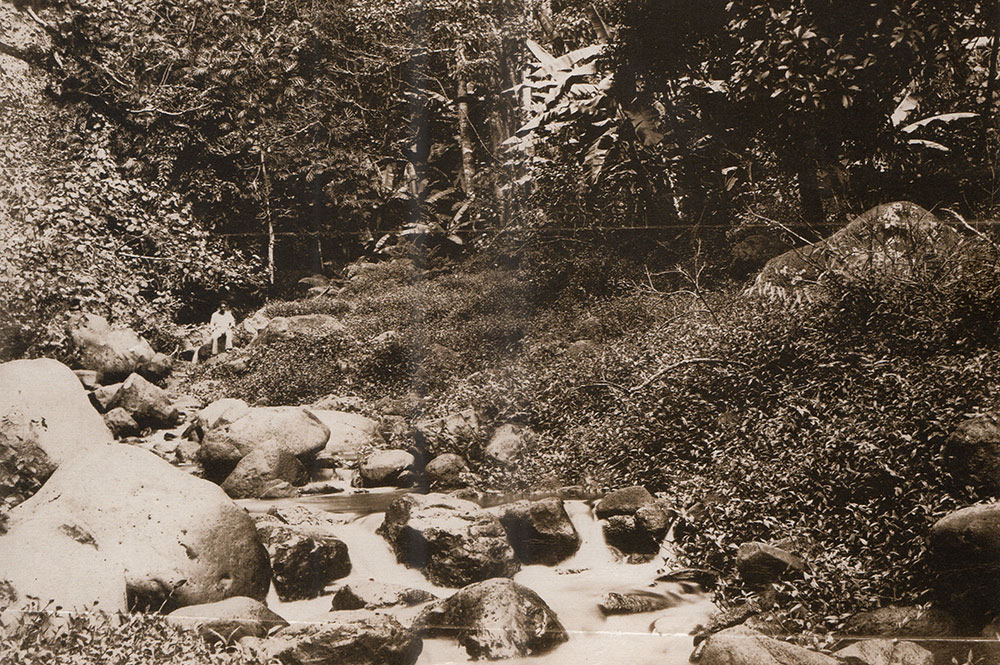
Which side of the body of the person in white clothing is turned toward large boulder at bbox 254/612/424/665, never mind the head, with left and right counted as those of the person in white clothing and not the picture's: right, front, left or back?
front

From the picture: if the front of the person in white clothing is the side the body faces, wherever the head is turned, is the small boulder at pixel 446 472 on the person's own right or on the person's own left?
on the person's own left

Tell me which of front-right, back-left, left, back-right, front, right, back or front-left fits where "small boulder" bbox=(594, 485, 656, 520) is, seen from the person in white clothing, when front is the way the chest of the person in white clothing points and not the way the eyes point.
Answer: front-left

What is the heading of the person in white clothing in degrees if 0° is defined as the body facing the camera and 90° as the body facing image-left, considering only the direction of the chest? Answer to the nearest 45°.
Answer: approximately 0°

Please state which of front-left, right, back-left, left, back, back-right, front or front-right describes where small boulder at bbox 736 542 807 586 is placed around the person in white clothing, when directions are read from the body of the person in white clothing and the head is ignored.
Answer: front-left

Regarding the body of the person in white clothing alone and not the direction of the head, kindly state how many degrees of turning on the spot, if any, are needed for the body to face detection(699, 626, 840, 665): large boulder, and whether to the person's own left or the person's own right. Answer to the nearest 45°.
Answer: approximately 45° to the person's own left
